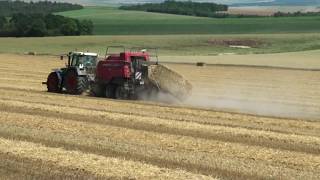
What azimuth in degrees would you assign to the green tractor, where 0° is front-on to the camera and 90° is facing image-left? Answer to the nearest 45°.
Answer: approximately 135°

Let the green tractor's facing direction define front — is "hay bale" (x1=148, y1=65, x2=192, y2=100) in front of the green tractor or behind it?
behind
